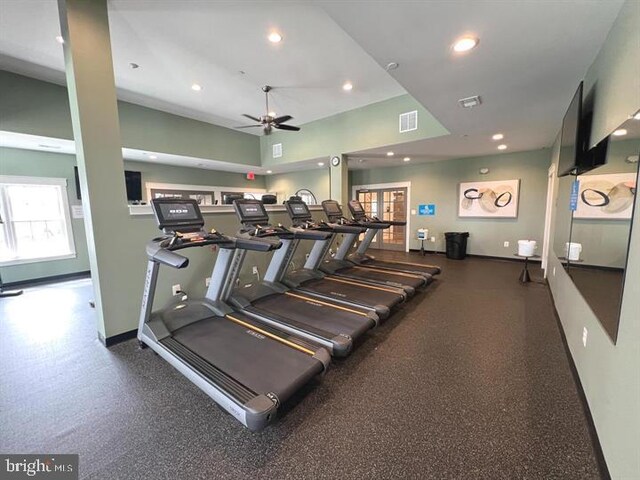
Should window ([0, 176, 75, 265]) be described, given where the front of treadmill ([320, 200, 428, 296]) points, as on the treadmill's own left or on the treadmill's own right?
on the treadmill's own left

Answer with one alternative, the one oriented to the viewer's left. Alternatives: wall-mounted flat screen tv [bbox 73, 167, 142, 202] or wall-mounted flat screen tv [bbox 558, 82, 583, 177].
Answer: wall-mounted flat screen tv [bbox 558, 82, 583, 177]

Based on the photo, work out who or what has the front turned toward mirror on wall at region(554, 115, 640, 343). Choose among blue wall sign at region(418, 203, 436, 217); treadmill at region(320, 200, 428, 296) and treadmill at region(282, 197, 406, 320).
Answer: the blue wall sign

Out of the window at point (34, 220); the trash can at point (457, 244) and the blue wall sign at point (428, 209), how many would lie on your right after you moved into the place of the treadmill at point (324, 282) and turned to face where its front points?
2

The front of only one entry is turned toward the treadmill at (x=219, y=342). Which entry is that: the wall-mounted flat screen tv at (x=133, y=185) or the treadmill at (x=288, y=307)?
the wall-mounted flat screen tv

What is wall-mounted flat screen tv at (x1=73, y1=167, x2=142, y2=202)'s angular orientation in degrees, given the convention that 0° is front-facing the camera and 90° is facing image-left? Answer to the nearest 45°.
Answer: approximately 0°

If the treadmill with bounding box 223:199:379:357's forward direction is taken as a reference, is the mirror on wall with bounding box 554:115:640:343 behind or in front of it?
behind

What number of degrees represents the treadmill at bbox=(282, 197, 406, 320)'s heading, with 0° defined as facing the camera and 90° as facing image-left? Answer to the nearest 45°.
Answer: approximately 135°

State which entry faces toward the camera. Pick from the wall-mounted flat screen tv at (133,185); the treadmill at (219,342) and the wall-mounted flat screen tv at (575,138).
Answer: the wall-mounted flat screen tv at (133,185)

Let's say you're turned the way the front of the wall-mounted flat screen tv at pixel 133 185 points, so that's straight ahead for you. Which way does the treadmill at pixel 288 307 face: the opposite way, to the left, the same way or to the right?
the opposite way

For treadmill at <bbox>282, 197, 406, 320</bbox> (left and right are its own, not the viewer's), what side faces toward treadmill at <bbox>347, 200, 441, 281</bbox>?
right

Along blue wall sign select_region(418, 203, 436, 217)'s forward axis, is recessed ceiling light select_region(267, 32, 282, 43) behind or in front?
in front

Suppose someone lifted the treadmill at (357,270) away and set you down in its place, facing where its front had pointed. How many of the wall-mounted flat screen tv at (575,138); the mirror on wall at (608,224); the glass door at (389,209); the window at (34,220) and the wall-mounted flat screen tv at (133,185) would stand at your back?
2

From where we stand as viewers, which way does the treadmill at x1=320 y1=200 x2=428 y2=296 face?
facing away from the viewer and to the left of the viewer

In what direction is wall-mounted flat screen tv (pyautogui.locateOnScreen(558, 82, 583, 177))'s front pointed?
to the viewer's left

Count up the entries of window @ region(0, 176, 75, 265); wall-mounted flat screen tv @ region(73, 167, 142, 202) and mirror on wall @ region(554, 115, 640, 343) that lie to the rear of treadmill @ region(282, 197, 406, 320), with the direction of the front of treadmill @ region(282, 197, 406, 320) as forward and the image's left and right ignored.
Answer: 1

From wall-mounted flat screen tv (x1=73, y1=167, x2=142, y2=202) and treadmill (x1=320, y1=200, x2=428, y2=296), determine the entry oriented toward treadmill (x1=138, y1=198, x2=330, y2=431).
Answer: the wall-mounted flat screen tv

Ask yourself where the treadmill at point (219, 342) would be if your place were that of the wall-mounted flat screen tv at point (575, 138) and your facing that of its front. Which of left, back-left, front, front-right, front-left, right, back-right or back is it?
front-left

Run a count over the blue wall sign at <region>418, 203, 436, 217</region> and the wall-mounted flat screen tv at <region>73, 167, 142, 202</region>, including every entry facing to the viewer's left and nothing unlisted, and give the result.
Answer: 0
